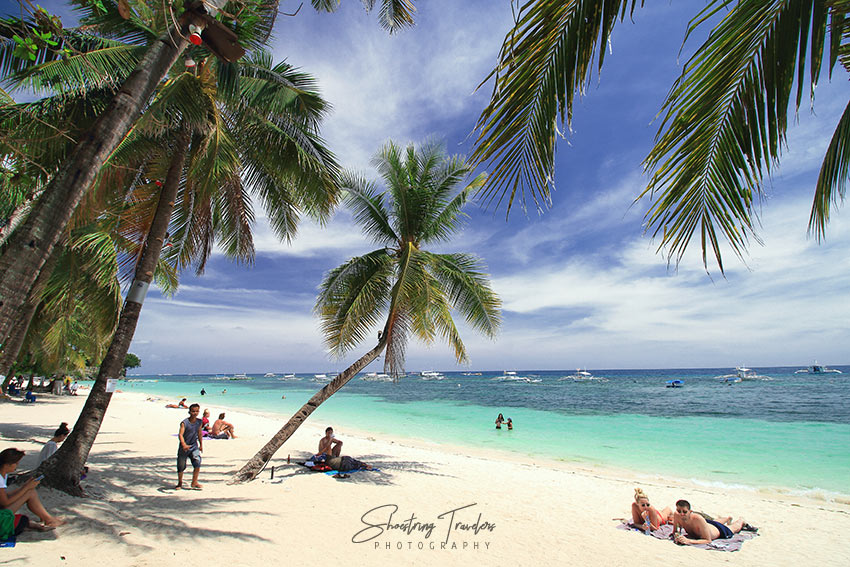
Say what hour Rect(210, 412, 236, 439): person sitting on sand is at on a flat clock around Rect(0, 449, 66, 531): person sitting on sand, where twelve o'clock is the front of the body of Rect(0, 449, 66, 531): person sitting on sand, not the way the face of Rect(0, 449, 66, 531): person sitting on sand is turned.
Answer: Rect(210, 412, 236, 439): person sitting on sand is roughly at 10 o'clock from Rect(0, 449, 66, 531): person sitting on sand.

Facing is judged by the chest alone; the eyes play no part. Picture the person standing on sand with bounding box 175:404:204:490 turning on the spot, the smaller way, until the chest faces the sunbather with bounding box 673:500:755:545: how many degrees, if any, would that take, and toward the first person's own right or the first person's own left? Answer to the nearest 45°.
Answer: approximately 45° to the first person's own left

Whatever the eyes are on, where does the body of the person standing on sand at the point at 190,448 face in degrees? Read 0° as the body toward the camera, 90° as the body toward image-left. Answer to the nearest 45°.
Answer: approximately 0°

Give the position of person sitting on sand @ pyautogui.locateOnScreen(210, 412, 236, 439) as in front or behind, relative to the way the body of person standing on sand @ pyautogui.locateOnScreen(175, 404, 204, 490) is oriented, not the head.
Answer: behind

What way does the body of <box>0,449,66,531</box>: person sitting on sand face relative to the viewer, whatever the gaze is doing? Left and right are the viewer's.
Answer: facing to the right of the viewer

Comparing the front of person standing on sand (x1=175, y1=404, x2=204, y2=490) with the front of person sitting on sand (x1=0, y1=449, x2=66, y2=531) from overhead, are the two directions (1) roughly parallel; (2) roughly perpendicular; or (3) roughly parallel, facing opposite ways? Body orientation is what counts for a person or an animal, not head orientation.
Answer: roughly perpendicular

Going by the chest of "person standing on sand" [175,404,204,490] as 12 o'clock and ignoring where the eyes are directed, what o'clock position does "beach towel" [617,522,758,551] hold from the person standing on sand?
The beach towel is roughly at 10 o'clock from the person standing on sand.

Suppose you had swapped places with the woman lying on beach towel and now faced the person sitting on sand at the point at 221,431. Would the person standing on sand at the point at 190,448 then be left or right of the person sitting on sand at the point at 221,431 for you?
left

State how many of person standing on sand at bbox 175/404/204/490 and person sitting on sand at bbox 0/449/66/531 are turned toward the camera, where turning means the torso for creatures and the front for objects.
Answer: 1

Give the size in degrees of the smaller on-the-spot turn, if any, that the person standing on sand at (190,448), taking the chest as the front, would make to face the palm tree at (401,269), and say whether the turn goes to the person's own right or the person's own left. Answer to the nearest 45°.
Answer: approximately 90° to the person's own left
